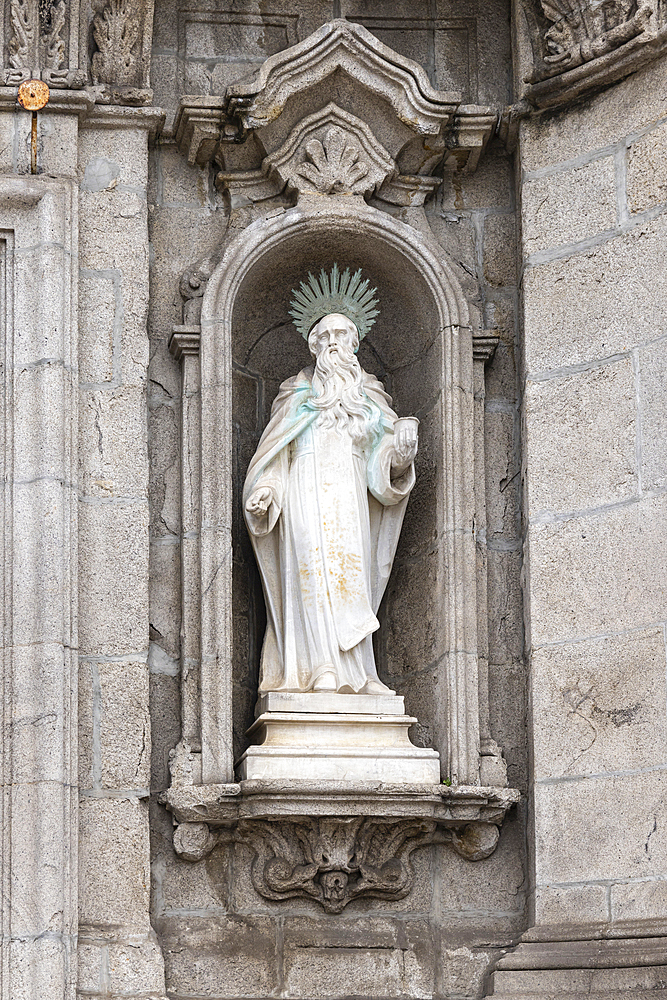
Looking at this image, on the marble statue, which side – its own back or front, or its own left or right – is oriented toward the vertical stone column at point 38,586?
right

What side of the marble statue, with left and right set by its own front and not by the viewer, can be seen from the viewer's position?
front
